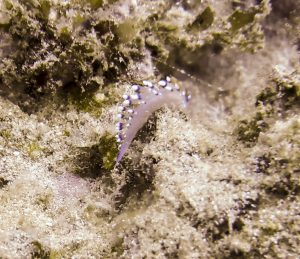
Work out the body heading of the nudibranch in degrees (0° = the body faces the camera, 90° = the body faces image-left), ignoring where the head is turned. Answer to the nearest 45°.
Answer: approximately 270°
